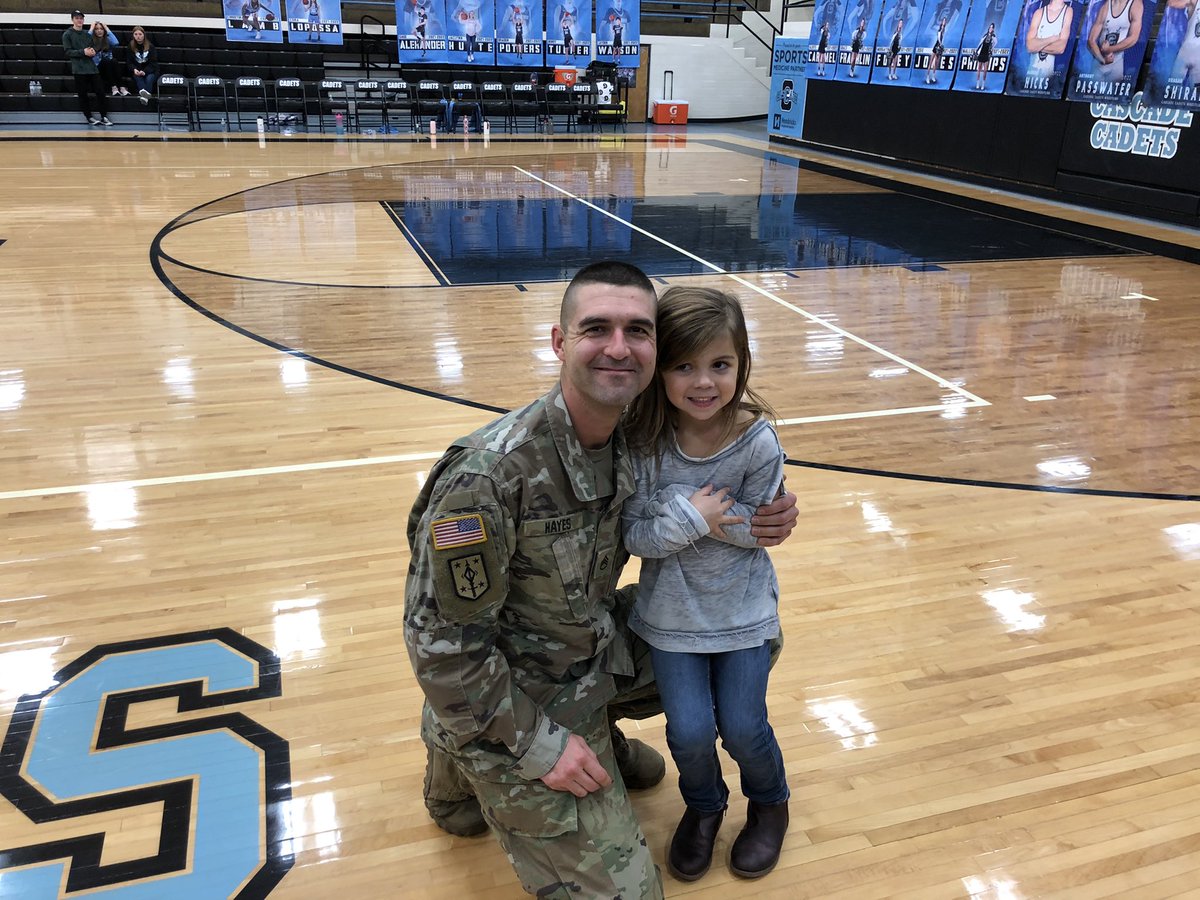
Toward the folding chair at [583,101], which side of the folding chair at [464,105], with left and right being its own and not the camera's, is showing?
left

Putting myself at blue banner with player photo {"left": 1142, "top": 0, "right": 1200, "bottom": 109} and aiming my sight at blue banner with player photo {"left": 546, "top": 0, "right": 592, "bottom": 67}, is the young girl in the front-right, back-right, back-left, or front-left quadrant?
back-left

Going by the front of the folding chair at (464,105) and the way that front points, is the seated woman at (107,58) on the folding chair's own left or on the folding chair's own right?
on the folding chair's own right

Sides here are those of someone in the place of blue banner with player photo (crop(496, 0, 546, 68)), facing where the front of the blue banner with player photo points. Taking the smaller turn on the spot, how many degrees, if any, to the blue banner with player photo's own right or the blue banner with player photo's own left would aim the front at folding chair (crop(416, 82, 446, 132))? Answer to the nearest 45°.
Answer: approximately 45° to the blue banner with player photo's own right

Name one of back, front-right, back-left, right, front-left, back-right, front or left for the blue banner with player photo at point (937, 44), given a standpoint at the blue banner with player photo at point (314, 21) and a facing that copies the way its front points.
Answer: front-left

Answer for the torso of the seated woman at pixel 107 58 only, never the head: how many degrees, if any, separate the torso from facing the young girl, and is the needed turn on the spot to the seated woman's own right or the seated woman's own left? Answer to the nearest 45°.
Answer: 0° — they already face them

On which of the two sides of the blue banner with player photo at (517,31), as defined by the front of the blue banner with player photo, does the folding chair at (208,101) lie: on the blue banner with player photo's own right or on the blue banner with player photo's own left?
on the blue banner with player photo's own right

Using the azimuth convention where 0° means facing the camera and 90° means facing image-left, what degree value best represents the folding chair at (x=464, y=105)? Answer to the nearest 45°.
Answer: approximately 0°

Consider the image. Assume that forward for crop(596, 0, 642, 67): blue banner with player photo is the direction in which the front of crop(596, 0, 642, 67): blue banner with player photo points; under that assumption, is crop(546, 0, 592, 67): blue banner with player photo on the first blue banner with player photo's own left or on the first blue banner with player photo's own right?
on the first blue banner with player photo's own right

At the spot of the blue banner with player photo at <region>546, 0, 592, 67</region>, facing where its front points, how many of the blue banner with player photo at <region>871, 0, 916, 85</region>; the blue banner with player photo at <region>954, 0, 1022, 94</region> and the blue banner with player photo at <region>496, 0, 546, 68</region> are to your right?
1

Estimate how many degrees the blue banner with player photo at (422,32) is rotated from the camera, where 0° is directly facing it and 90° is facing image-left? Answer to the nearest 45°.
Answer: approximately 0°

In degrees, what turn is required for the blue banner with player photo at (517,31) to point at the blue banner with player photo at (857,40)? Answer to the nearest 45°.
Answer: approximately 45° to its left

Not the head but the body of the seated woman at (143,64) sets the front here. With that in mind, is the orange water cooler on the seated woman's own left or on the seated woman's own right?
on the seated woman's own left

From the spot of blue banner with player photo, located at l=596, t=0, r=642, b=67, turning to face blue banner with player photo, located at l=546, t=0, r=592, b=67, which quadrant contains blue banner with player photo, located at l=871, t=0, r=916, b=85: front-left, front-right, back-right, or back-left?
back-left
